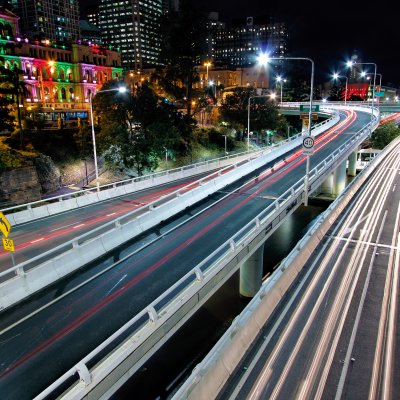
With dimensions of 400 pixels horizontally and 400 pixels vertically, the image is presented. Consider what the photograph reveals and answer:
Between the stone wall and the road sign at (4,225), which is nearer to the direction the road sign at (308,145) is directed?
the road sign

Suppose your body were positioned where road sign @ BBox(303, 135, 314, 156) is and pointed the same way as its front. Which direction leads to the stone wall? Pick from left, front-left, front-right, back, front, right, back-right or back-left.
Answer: right

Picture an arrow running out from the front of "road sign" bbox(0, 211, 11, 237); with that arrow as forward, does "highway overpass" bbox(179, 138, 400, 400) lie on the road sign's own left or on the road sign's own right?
on the road sign's own left

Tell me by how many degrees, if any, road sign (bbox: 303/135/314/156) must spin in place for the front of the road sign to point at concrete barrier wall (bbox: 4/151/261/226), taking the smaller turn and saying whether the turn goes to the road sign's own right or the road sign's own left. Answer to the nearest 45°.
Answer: approximately 90° to the road sign's own right

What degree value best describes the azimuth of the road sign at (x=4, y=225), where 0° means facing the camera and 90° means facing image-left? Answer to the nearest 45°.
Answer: approximately 0°

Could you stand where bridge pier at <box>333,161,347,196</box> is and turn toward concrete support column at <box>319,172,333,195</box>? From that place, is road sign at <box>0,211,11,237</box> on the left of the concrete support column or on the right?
left

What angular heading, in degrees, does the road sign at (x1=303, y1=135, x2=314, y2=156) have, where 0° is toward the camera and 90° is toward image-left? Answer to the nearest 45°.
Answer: approximately 0°

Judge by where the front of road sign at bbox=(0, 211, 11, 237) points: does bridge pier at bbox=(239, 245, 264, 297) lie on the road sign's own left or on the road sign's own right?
on the road sign's own left

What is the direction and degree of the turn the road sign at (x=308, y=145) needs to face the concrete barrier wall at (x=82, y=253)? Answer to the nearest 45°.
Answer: approximately 45° to its right

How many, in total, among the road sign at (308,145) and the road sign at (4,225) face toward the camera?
2

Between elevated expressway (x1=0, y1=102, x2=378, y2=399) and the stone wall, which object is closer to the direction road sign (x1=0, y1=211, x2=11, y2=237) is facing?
the elevated expressway
